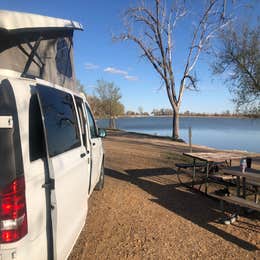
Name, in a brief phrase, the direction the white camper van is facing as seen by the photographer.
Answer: facing away from the viewer and to the right of the viewer
